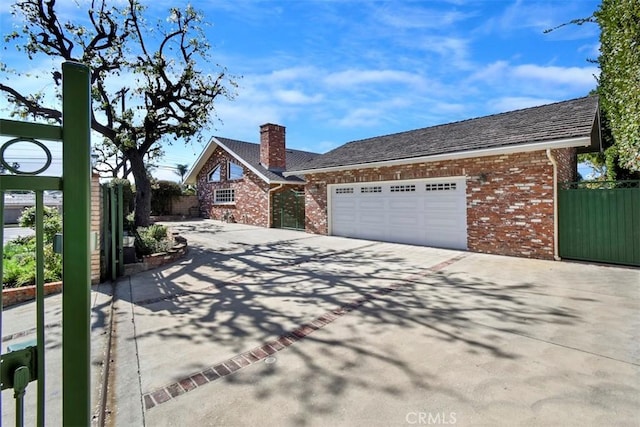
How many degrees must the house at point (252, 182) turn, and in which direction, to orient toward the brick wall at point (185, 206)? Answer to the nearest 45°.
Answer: approximately 90° to its right

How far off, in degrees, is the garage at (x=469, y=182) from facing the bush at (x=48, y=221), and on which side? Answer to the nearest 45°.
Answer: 0° — it already faces it

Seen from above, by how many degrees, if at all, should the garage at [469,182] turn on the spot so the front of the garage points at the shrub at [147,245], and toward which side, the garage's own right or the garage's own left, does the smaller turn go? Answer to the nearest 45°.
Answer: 0° — it already faces it

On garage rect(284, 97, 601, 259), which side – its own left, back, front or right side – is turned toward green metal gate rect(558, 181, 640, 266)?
left

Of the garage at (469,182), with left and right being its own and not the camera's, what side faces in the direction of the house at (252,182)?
right

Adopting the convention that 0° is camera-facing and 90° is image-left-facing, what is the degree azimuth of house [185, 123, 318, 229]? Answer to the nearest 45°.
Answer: approximately 45°
